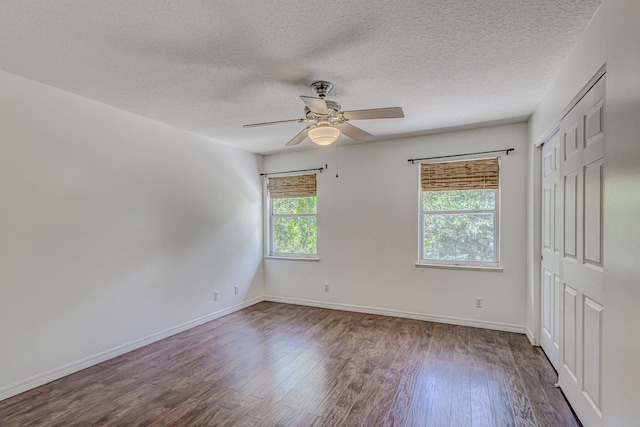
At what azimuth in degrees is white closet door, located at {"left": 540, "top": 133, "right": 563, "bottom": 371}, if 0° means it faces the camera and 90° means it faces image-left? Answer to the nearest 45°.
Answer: approximately 90°

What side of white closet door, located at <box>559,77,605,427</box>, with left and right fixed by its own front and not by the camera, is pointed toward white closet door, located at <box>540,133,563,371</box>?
right

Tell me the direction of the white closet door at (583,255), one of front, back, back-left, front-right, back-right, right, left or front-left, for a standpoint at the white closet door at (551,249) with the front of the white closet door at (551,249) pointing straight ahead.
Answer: left

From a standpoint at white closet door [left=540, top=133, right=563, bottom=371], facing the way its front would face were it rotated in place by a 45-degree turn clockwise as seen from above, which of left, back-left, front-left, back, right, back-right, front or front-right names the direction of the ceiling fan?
left

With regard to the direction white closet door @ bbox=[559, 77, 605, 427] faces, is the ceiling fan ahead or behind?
ahead

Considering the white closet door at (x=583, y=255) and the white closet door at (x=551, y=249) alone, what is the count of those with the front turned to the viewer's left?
2

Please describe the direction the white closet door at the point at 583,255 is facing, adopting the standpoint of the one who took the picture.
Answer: facing to the left of the viewer
